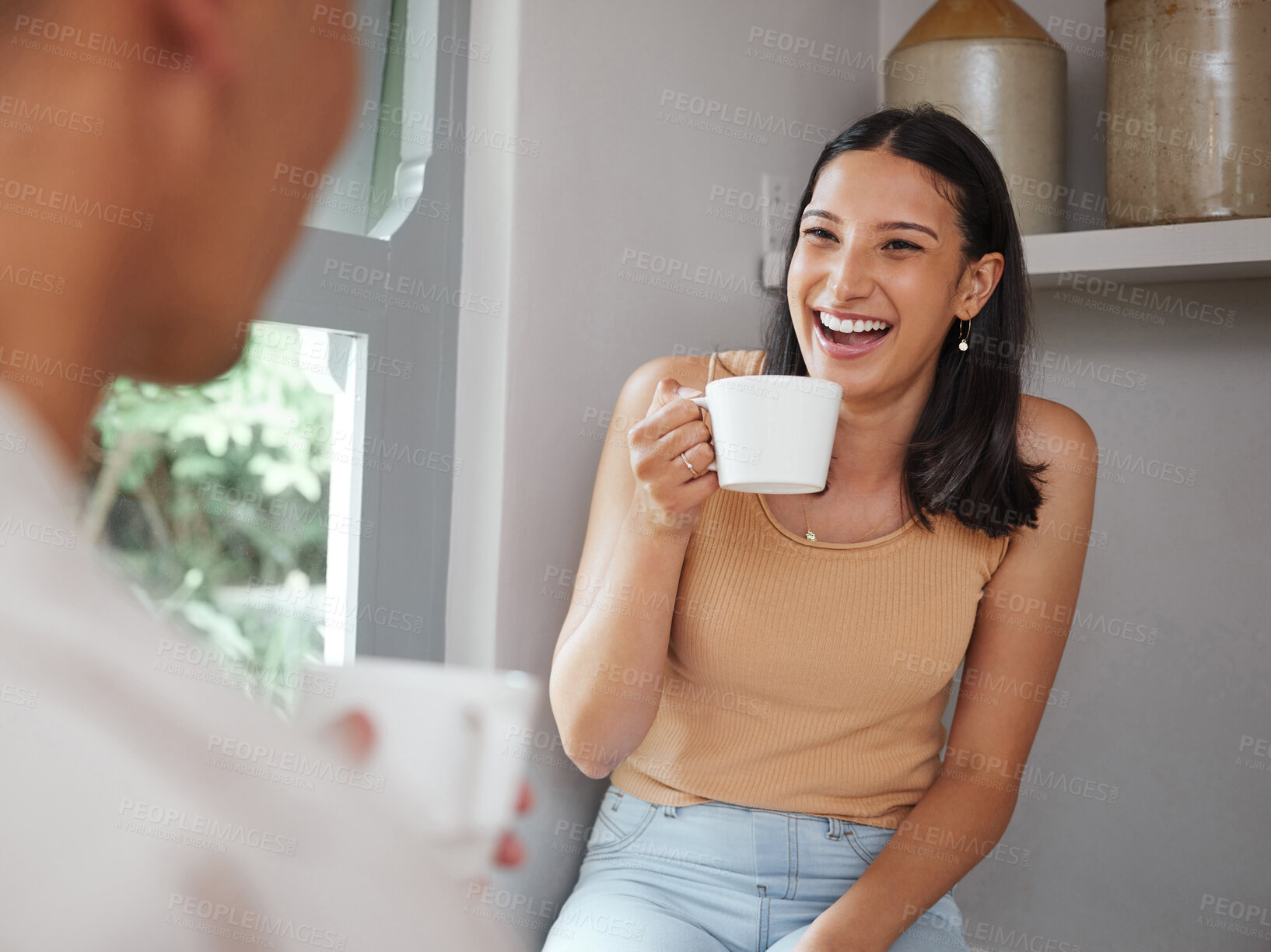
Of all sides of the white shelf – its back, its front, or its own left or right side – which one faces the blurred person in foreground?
front

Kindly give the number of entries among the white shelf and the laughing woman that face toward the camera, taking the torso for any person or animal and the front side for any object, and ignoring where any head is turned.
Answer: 2

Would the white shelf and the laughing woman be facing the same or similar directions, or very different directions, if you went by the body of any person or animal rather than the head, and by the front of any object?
same or similar directions

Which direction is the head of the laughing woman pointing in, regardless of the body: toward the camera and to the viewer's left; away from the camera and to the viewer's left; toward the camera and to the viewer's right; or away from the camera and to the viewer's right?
toward the camera and to the viewer's left

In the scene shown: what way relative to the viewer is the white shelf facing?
toward the camera

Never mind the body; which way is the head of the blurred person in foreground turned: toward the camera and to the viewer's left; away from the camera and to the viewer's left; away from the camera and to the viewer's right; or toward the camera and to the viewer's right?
away from the camera and to the viewer's right

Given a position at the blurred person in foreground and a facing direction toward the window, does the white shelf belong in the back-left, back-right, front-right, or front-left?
front-right

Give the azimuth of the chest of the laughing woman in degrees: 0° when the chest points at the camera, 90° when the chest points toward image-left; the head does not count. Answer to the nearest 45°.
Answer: approximately 0°

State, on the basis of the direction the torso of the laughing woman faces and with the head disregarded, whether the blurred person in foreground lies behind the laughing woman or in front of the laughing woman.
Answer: in front
